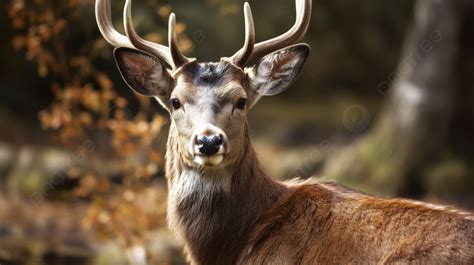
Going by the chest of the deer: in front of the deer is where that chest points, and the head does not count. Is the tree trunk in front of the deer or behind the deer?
behind

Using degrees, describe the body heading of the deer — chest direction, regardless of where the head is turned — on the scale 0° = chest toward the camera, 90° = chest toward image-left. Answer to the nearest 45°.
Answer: approximately 45°
